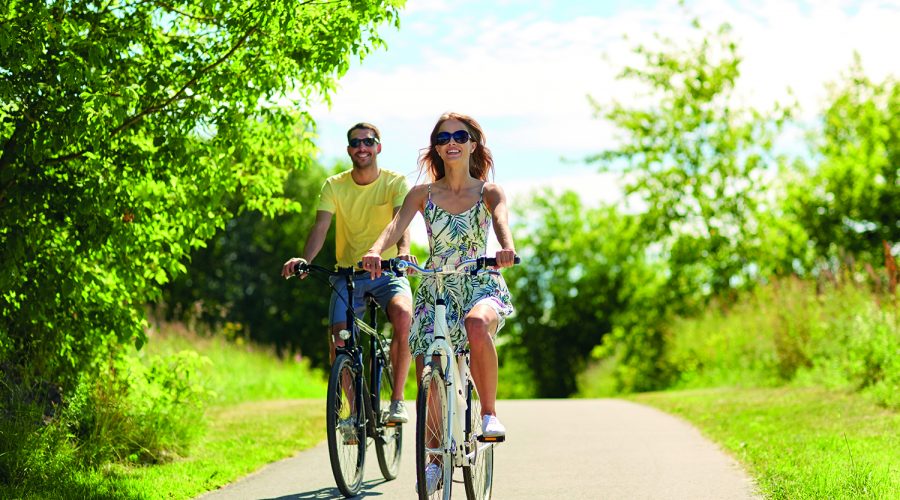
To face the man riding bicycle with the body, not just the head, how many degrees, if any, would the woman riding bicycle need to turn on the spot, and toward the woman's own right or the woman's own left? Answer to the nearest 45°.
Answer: approximately 135° to the woman's own right

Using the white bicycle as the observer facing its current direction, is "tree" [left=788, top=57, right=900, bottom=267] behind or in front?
behind

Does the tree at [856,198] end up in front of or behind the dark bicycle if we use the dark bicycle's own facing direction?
behind

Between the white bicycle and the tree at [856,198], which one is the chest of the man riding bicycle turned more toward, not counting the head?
the white bicycle

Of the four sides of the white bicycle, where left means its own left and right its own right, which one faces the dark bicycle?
right

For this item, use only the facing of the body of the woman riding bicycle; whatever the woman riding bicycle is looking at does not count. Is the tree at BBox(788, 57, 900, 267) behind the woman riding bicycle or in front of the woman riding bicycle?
behind

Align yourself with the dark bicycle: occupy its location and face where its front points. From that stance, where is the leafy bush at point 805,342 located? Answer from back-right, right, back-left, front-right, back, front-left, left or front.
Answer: back-left
